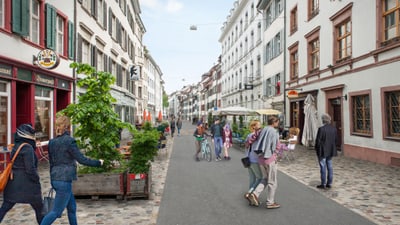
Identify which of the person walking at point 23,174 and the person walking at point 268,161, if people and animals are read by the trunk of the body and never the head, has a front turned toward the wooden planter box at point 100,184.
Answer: the person walking at point 23,174

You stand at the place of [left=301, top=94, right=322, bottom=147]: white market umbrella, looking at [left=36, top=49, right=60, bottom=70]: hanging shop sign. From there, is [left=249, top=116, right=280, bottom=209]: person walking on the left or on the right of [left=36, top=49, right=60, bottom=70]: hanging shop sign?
left

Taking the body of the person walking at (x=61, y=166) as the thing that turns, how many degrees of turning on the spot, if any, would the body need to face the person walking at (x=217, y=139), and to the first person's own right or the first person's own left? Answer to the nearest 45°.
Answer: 0° — they already face them

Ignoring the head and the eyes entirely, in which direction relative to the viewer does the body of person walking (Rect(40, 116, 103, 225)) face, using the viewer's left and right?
facing away from the viewer and to the right of the viewer

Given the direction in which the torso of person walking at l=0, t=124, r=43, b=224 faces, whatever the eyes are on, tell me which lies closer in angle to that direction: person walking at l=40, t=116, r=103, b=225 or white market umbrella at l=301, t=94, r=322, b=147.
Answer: the white market umbrella

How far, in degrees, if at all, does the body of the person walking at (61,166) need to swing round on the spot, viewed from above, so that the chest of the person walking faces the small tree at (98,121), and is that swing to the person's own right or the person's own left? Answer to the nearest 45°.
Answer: approximately 45° to the person's own left
